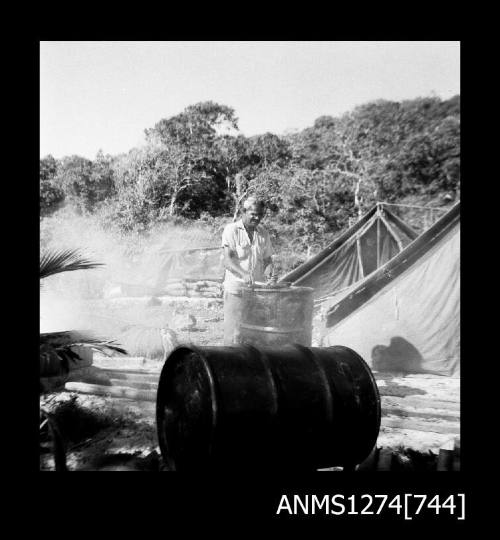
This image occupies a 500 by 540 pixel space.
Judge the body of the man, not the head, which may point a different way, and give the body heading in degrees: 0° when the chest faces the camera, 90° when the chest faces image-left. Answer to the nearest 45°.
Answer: approximately 315°

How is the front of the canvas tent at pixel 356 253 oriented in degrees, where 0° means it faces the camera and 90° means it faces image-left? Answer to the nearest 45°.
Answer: approximately 0°

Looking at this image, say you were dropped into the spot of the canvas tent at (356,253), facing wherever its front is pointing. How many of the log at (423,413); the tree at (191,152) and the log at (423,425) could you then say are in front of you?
2

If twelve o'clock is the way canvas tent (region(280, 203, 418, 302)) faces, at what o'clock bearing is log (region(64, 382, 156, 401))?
The log is roughly at 1 o'clock from the canvas tent.
